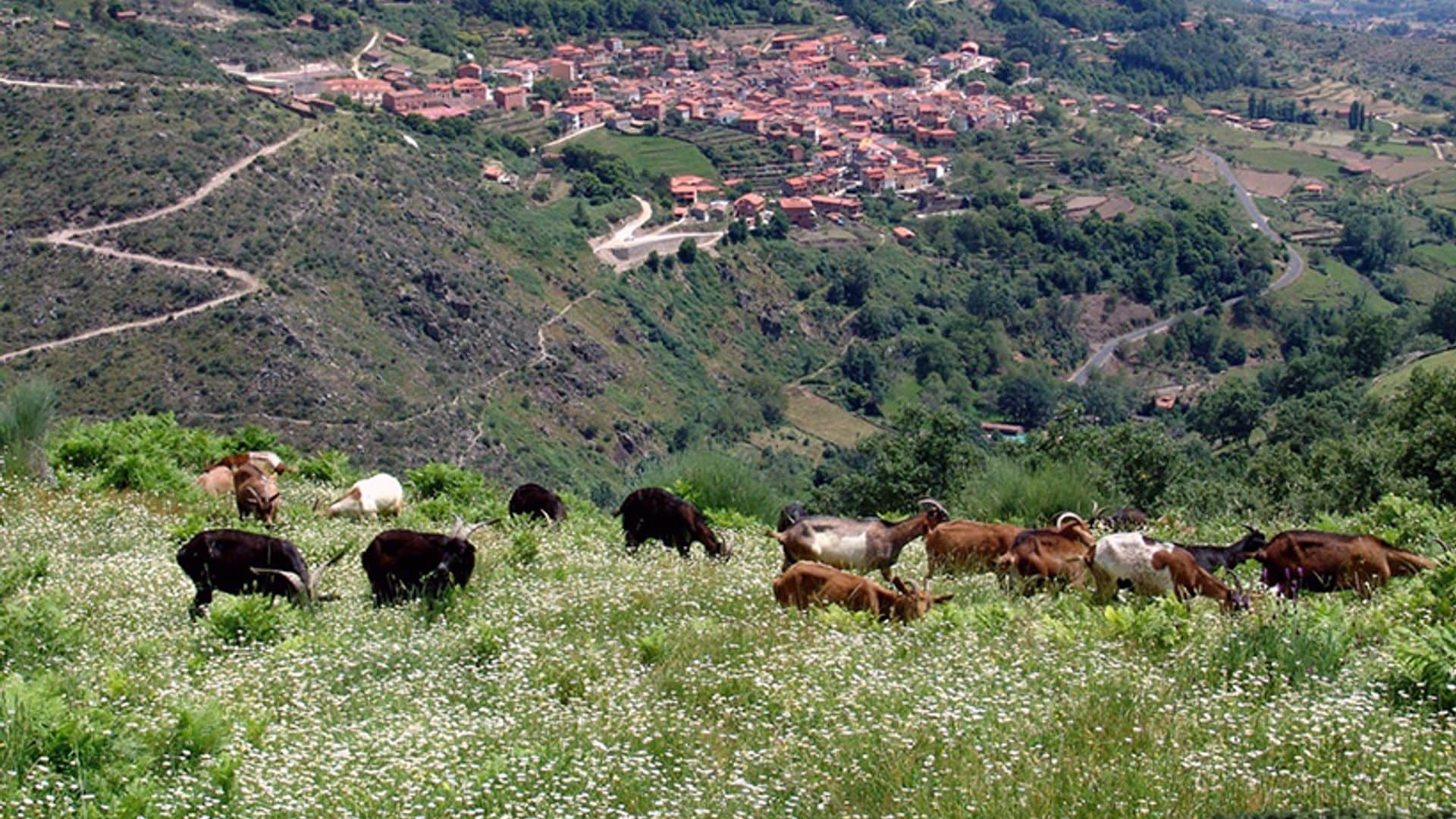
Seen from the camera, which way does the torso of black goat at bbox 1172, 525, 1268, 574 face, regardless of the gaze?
to the viewer's right

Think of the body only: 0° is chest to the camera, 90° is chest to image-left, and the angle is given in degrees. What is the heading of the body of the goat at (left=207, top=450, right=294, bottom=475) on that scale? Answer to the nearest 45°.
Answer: approximately 270°

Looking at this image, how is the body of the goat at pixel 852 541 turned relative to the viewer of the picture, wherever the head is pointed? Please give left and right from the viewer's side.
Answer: facing to the right of the viewer

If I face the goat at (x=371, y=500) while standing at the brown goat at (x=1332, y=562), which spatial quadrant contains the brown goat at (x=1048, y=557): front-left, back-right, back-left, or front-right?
front-left

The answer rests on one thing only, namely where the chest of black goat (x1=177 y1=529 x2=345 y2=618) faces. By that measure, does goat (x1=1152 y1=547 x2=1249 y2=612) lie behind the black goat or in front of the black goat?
in front

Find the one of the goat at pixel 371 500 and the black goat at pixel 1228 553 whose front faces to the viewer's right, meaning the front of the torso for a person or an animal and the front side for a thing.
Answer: the black goat

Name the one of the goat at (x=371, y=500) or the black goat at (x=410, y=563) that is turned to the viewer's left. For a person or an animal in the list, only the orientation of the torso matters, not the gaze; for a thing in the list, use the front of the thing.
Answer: the goat

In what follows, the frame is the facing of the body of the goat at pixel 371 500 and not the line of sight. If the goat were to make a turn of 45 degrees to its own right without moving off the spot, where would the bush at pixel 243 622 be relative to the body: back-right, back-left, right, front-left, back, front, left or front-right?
back-left

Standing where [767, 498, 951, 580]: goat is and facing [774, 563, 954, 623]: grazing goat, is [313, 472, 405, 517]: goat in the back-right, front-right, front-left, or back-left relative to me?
back-right

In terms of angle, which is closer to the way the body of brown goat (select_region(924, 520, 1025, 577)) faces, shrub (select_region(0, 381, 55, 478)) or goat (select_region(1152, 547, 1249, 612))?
the goat

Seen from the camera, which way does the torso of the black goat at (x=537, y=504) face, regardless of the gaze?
to the viewer's right

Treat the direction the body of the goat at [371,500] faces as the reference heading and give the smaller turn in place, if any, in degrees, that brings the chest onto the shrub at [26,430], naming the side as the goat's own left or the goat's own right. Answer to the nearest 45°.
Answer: approximately 45° to the goat's own right

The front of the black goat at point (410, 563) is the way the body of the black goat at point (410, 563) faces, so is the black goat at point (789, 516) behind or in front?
in front

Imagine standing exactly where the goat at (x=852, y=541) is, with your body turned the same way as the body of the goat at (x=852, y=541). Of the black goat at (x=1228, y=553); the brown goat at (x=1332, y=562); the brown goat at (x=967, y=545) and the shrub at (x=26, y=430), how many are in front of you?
3

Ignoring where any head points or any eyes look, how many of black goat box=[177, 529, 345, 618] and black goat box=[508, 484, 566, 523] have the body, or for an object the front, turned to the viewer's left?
0

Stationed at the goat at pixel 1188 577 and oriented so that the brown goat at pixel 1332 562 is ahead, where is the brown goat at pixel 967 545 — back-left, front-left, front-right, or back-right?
back-left

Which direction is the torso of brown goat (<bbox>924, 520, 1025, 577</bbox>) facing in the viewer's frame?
to the viewer's right

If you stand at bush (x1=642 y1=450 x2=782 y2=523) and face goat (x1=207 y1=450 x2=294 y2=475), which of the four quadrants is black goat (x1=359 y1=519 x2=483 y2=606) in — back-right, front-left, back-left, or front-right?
front-left
